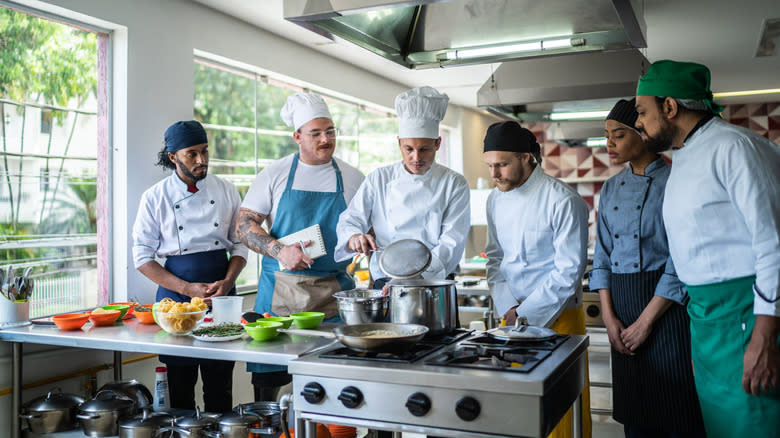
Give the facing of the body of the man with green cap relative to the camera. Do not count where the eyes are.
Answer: to the viewer's left

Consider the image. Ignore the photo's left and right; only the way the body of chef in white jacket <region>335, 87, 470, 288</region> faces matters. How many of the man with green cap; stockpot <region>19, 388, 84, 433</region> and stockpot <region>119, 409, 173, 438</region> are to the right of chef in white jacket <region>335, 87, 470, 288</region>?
2

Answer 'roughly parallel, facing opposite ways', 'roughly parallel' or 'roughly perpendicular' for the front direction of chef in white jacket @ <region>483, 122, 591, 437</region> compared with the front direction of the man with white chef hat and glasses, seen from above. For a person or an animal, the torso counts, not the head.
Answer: roughly perpendicular
